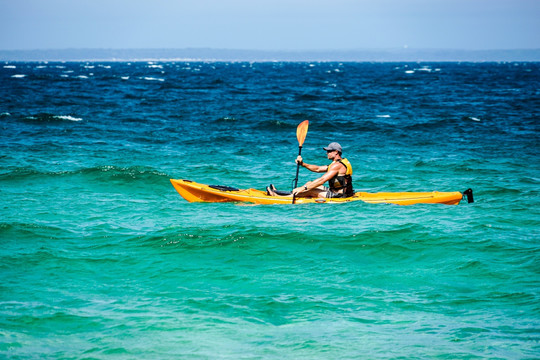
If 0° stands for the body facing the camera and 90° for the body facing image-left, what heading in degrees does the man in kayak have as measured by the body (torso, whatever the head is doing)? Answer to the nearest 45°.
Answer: approximately 90°

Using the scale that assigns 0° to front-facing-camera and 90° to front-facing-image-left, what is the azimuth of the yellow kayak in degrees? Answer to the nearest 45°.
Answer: approximately 90°
